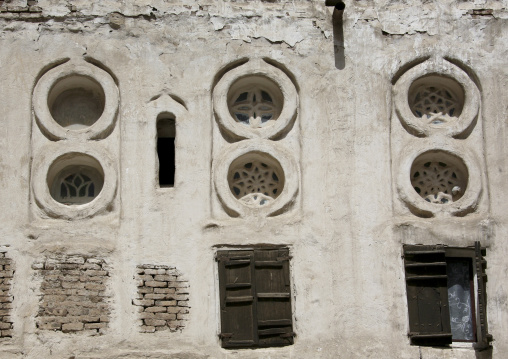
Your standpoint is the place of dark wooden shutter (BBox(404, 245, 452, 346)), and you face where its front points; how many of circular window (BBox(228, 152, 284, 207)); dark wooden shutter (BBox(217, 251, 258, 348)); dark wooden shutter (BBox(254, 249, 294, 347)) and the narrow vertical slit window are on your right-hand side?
4

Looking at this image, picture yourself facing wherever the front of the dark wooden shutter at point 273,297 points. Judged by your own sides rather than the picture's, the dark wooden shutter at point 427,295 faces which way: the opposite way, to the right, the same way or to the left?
the same way

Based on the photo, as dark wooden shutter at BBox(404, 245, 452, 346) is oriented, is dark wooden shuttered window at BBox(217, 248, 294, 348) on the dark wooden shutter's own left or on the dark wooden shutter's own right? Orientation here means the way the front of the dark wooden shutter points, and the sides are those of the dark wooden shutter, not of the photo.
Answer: on the dark wooden shutter's own right

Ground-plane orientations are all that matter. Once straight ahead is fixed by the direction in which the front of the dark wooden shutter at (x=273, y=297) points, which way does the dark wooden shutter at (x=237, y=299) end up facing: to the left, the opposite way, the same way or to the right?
the same way

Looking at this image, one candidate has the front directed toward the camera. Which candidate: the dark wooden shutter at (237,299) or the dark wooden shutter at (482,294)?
the dark wooden shutter at (237,299)

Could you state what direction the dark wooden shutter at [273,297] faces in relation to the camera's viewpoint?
facing the viewer

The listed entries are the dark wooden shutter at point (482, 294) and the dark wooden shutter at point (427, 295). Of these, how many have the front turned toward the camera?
1

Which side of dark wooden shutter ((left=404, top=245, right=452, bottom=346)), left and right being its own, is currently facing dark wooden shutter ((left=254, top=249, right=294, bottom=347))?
right

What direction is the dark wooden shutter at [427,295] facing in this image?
toward the camera

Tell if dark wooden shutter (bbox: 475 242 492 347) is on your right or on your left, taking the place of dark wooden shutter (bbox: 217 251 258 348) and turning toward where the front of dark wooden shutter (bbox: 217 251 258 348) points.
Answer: on your left

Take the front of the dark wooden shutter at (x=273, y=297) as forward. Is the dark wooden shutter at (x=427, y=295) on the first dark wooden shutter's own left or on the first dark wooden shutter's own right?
on the first dark wooden shutter's own left

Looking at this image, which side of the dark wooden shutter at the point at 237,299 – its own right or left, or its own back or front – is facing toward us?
front

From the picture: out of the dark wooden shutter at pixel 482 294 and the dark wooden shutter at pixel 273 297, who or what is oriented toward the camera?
the dark wooden shutter at pixel 273 297
